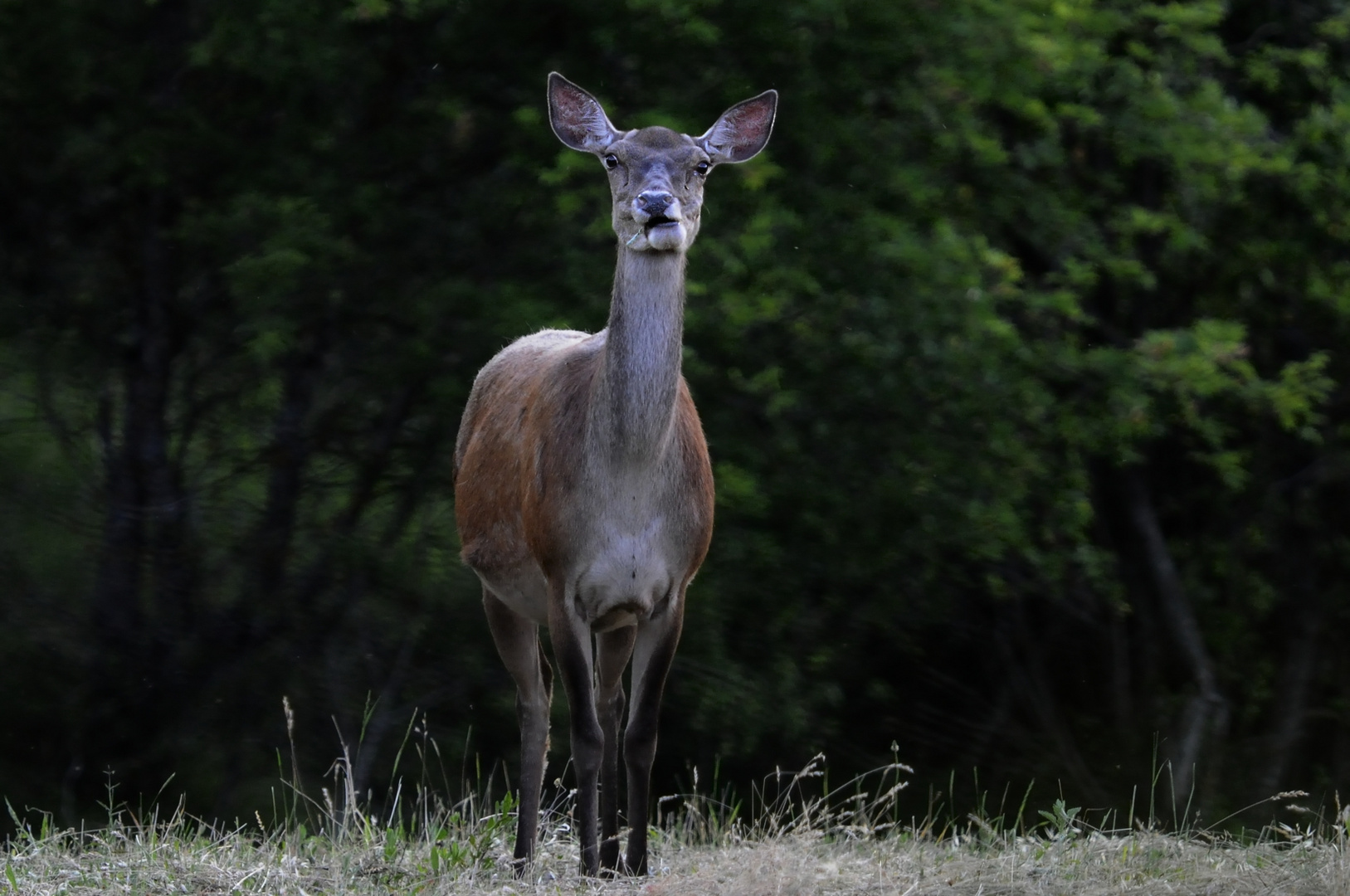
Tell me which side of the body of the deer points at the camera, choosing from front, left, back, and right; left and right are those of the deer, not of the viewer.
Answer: front
